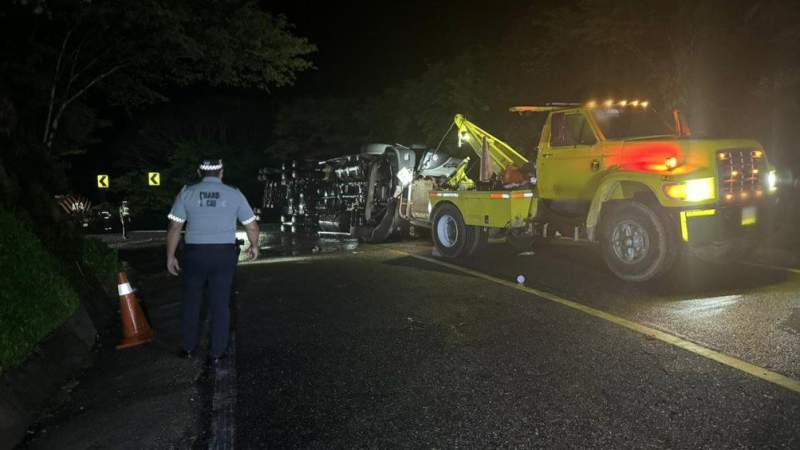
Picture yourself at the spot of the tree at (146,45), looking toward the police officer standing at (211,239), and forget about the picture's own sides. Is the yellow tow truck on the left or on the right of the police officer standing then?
left

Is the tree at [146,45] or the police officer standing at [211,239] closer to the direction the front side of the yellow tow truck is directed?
the police officer standing

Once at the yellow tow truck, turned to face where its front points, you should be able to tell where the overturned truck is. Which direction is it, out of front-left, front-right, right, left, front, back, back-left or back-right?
back

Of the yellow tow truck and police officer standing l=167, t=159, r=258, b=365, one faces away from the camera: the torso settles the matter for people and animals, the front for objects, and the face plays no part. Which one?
the police officer standing

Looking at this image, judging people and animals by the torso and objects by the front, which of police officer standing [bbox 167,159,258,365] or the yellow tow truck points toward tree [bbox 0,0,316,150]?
the police officer standing

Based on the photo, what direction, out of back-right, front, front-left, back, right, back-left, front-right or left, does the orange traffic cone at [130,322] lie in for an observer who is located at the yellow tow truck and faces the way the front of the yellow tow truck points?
right

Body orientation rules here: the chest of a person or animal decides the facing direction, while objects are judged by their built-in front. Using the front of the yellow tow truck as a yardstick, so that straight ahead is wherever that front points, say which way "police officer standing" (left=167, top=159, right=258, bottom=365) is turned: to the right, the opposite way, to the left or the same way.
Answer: the opposite way

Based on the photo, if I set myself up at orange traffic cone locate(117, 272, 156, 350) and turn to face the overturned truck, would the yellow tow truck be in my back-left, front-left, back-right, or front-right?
front-right

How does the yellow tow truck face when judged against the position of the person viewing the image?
facing the viewer and to the right of the viewer

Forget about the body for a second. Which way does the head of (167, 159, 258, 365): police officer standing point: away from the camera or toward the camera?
away from the camera

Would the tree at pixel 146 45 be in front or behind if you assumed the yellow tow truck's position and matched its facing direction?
behind

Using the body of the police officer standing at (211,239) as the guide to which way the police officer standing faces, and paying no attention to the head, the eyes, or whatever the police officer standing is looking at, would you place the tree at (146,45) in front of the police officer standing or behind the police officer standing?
in front

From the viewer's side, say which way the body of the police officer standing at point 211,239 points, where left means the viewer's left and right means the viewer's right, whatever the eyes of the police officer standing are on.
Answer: facing away from the viewer

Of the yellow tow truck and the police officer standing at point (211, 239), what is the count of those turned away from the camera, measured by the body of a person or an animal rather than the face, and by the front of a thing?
1
